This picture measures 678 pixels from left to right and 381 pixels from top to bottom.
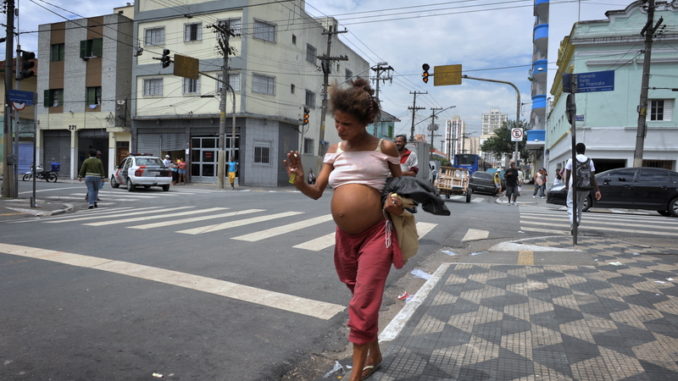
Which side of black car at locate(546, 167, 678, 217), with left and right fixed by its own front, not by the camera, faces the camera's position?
left

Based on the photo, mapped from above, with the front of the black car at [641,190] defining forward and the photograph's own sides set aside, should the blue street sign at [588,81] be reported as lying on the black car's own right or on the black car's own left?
on the black car's own left

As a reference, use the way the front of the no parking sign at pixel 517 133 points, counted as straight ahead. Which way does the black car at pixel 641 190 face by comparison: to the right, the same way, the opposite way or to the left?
to the right

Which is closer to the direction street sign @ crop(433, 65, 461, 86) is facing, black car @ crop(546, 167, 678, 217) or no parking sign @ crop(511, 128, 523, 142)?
the black car

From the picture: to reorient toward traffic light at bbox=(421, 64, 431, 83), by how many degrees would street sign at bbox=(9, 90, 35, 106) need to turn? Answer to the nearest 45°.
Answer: approximately 90° to its left

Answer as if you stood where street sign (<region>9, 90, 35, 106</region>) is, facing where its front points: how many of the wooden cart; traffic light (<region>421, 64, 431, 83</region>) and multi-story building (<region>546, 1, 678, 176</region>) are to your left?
3

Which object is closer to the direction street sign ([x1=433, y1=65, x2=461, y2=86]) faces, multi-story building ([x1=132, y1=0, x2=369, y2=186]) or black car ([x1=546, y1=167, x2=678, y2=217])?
the black car
